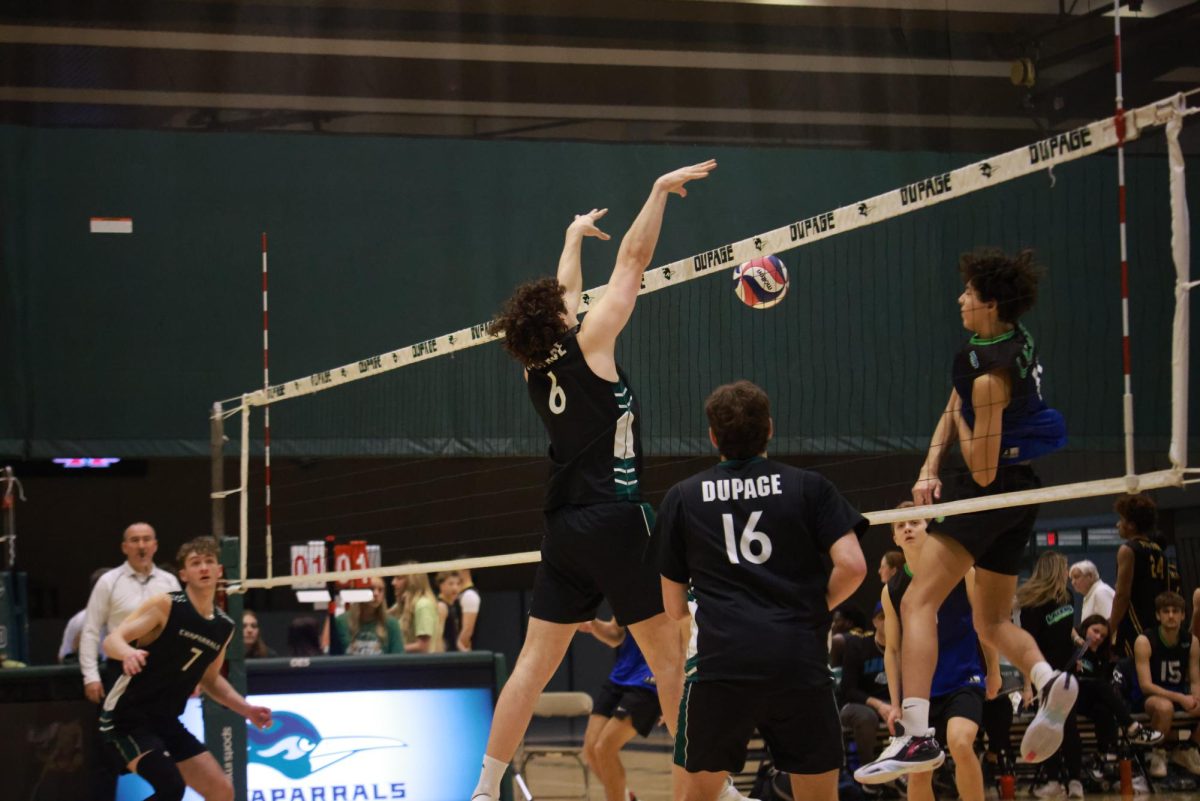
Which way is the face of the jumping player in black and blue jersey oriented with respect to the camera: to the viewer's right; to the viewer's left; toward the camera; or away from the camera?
to the viewer's left

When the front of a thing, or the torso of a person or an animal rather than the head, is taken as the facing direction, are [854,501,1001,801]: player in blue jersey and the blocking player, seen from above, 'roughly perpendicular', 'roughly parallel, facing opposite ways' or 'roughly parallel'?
roughly parallel, facing opposite ways

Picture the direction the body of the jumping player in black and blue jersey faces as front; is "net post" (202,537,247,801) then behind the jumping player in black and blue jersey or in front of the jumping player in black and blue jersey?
in front

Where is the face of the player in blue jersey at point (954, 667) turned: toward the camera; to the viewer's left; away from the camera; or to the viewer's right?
toward the camera

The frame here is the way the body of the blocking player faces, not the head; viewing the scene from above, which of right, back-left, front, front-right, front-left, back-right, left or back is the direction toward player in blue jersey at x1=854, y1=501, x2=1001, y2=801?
front

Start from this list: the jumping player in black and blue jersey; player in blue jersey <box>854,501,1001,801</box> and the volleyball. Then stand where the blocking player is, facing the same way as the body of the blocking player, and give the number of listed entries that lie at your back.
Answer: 0

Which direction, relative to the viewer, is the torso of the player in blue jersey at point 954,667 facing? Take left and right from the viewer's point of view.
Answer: facing the viewer and to the left of the viewer

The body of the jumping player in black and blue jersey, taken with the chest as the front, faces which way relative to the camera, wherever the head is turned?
to the viewer's left

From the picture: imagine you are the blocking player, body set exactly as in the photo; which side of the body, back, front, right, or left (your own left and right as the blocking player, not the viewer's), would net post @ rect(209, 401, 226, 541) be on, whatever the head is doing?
left

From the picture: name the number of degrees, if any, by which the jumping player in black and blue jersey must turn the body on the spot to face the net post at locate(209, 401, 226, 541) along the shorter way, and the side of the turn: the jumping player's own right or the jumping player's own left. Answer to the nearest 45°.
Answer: approximately 45° to the jumping player's own right

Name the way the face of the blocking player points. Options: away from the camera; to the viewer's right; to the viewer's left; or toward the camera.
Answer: away from the camera

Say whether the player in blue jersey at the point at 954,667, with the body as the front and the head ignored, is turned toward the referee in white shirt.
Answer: no

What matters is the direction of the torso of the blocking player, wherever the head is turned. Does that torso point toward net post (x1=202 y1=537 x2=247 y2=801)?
no

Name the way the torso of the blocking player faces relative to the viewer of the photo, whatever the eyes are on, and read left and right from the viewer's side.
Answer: facing away from the viewer and to the right of the viewer

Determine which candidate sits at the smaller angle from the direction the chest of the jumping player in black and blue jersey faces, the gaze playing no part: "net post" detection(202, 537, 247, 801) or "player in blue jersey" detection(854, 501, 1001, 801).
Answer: the net post

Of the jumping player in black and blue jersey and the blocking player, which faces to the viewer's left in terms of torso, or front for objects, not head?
the jumping player in black and blue jersey

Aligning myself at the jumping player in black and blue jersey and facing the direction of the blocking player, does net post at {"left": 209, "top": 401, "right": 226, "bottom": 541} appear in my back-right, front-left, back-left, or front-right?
front-right

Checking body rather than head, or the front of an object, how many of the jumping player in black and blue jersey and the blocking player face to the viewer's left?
1

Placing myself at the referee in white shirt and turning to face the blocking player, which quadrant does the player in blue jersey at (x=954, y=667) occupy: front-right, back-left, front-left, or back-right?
front-left
